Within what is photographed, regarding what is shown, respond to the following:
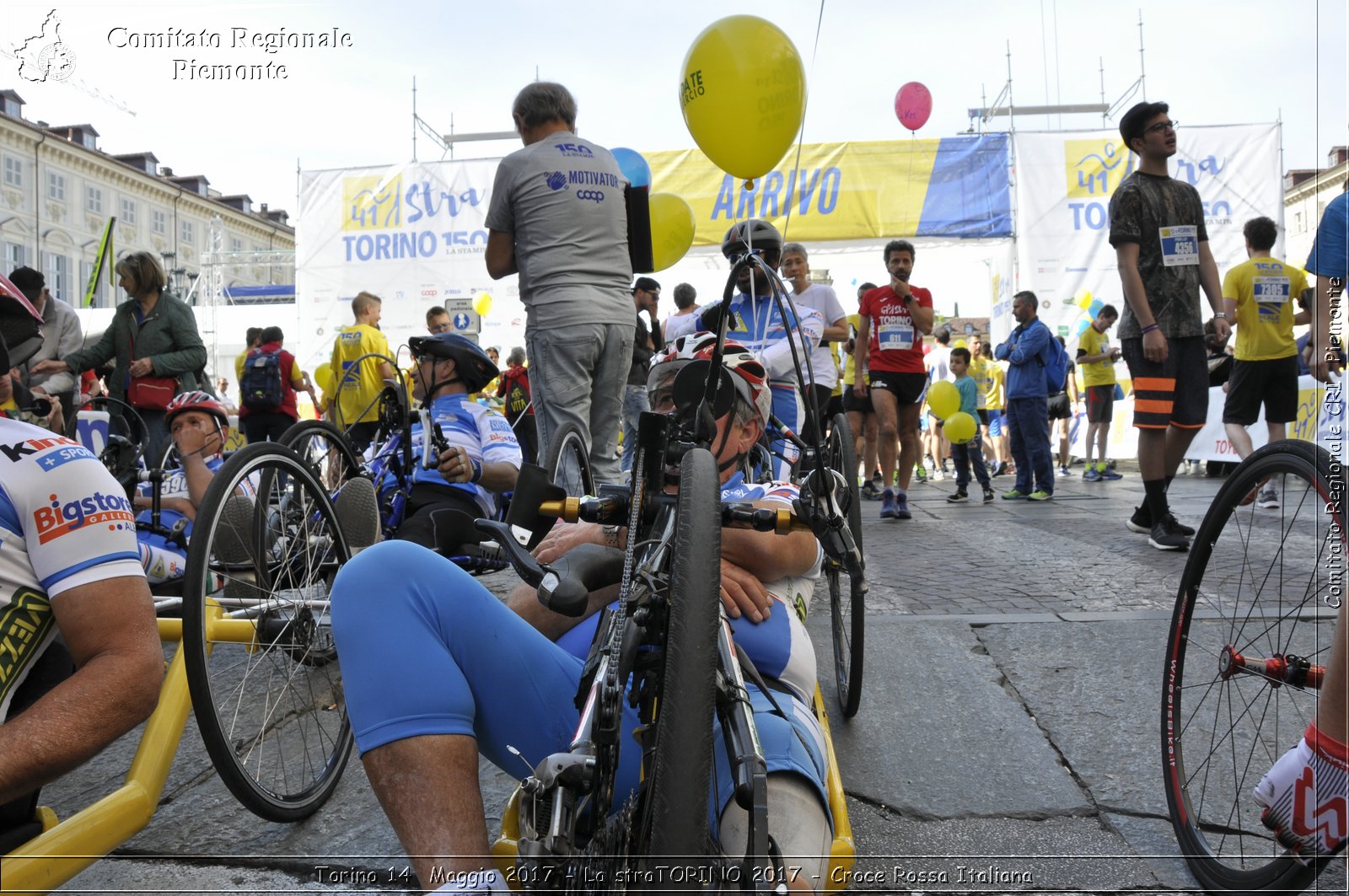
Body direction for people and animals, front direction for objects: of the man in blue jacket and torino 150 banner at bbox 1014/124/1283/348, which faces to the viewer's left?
the man in blue jacket

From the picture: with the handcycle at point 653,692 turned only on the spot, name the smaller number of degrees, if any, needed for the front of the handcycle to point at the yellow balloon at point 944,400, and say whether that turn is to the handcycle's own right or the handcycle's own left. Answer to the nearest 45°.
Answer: approximately 180°

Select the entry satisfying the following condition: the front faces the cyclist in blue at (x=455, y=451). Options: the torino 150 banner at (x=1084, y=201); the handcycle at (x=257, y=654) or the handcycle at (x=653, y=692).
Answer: the torino 150 banner

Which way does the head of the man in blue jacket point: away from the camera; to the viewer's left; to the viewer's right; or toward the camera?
to the viewer's left

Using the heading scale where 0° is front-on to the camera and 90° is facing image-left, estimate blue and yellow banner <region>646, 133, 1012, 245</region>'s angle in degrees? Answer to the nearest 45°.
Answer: approximately 0°

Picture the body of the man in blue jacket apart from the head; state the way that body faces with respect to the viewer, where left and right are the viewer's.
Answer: facing to the left of the viewer
